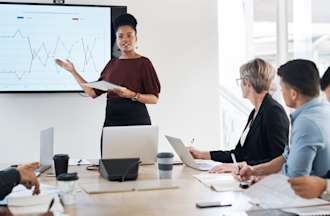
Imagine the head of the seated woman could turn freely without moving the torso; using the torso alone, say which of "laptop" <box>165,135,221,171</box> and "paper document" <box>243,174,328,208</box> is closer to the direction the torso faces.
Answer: the laptop

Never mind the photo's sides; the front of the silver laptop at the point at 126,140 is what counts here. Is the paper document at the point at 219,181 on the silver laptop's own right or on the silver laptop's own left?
on the silver laptop's own right

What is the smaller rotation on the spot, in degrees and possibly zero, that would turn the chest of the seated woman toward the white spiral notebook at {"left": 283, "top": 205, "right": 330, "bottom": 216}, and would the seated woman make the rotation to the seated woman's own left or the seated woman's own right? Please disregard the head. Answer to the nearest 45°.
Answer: approximately 90° to the seated woman's own left

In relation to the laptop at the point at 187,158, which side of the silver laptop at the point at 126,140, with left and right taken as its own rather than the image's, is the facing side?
right

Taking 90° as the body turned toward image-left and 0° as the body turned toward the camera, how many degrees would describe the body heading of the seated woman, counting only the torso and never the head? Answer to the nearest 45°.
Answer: approximately 90°

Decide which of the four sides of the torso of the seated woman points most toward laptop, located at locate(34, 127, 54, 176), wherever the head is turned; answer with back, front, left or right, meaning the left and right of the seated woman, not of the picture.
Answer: front

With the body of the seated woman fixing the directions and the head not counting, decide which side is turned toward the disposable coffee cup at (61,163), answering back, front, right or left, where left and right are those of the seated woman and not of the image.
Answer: front

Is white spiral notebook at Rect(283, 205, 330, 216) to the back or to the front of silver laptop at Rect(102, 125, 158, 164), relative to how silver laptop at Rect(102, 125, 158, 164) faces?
to the back

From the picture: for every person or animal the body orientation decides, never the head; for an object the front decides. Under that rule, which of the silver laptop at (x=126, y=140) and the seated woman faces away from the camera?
the silver laptop

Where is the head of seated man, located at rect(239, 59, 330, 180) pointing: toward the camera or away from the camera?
away from the camera

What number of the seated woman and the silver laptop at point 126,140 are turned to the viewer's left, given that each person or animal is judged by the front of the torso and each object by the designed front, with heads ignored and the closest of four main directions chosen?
1

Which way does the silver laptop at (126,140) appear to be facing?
away from the camera

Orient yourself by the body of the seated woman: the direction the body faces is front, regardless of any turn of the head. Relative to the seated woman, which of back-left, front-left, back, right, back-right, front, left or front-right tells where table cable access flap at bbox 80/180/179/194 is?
front-left

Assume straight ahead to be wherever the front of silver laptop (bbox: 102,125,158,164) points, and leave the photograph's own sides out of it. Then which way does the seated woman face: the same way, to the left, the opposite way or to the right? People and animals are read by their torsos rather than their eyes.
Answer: to the left
